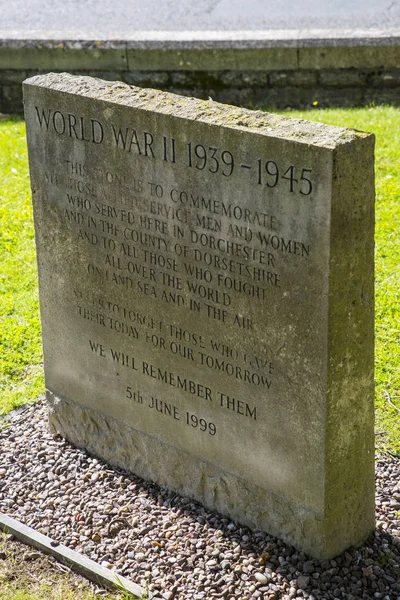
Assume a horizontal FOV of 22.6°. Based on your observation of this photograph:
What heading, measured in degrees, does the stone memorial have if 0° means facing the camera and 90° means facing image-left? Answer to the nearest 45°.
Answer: approximately 45°
